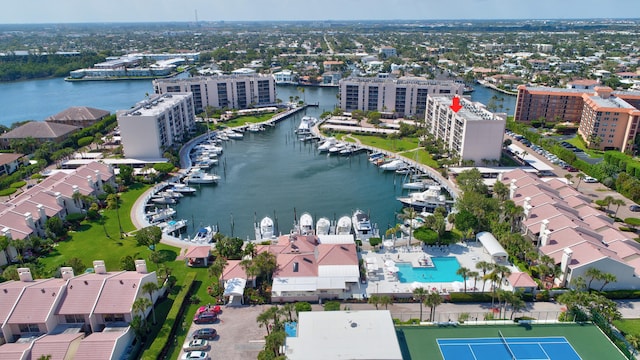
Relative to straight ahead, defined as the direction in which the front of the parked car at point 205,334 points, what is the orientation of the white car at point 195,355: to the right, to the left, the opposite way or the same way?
the same way

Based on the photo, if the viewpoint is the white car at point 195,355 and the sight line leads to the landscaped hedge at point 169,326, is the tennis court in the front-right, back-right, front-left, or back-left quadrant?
back-right

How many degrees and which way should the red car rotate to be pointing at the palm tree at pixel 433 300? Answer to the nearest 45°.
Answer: approximately 180°

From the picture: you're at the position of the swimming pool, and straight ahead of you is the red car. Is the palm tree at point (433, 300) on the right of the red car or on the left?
left

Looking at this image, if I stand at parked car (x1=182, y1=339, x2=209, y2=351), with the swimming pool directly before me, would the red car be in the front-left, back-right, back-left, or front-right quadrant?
front-left

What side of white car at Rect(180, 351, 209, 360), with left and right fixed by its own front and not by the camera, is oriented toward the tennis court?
back

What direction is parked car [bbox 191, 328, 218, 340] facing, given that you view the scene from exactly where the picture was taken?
facing to the left of the viewer

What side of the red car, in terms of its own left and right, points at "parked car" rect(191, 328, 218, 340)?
left

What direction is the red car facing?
to the viewer's left

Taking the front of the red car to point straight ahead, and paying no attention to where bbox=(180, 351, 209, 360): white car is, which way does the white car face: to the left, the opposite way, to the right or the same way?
the same way

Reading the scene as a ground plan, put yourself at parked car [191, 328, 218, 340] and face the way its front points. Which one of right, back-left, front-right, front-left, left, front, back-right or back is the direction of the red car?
right

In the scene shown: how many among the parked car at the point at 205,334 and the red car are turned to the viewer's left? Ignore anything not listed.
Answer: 2

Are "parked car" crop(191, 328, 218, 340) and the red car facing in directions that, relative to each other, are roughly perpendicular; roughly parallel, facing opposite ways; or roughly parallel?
roughly parallel

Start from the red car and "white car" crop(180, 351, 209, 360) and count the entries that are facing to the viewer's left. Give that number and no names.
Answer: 2

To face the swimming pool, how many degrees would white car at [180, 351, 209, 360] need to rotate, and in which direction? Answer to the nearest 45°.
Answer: approximately 180°

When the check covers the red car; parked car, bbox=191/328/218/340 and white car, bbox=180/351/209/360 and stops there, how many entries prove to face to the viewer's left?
3

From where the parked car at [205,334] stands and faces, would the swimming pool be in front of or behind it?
behind

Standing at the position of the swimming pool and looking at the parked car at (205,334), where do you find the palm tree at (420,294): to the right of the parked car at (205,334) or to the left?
left

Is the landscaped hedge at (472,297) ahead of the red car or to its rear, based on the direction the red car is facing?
to the rear

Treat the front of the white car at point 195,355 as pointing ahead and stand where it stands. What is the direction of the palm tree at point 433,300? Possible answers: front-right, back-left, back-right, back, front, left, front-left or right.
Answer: back

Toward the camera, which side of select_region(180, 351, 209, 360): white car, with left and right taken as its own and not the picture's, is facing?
left
